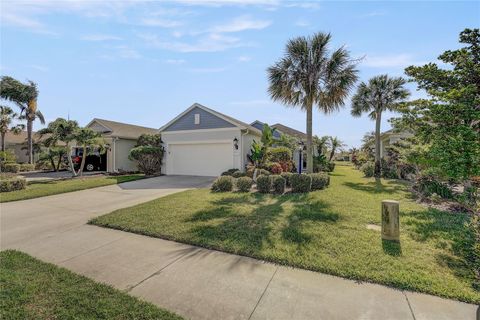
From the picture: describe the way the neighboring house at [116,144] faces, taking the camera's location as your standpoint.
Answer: facing the viewer and to the left of the viewer

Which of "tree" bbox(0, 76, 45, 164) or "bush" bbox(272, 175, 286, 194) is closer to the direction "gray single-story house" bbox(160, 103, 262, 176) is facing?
the bush

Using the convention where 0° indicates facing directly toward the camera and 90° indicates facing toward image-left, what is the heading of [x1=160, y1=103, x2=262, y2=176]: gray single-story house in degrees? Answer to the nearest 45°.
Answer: approximately 0°

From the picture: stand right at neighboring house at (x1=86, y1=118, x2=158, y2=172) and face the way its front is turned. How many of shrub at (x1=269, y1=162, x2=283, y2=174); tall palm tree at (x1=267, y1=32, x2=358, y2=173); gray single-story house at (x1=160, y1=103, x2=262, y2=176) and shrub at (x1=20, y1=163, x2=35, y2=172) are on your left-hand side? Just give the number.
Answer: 3

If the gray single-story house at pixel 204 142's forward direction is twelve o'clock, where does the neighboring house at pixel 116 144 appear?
The neighboring house is roughly at 4 o'clock from the gray single-story house.

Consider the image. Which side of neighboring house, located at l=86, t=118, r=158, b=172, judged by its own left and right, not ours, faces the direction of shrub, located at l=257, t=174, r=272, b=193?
left

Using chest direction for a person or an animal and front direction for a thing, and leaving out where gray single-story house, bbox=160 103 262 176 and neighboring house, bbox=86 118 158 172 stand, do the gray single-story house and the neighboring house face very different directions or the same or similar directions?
same or similar directions

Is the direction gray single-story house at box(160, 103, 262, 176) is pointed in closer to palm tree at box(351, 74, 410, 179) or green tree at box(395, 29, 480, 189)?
the green tree

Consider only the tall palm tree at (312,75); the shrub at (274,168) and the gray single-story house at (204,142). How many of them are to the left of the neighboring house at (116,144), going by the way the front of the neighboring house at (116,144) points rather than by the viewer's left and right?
3

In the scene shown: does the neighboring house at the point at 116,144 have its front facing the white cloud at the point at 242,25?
no

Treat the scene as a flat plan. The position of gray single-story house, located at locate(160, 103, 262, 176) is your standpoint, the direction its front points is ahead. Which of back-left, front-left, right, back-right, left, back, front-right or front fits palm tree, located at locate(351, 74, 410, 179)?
left

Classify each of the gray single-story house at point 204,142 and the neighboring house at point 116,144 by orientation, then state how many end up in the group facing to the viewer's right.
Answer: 0

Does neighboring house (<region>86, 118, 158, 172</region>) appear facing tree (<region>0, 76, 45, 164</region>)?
no

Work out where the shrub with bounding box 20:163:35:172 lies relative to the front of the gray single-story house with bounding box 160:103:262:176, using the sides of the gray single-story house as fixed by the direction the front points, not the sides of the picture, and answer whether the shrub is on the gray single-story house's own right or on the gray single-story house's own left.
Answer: on the gray single-story house's own right

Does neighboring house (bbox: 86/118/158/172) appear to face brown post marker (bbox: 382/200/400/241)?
no

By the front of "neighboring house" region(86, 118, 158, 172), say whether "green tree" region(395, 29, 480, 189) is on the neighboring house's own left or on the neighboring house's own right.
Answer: on the neighboring house's own left
